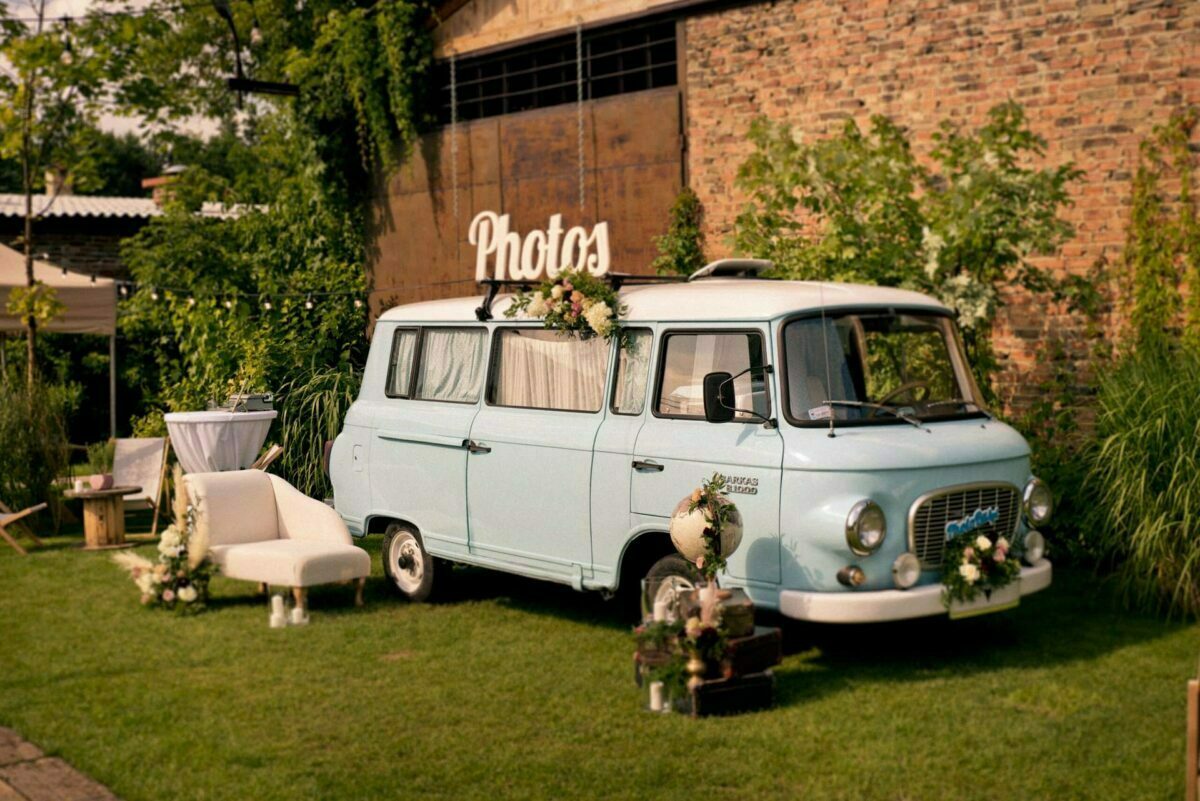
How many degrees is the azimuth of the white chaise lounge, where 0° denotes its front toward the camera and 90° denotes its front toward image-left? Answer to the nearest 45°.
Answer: approximately 315°

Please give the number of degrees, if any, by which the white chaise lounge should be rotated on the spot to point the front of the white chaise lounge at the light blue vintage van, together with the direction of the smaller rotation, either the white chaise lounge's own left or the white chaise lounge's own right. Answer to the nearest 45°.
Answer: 0° — it already faces it

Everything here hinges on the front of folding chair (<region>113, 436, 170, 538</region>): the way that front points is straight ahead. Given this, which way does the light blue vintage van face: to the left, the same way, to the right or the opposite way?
to the left

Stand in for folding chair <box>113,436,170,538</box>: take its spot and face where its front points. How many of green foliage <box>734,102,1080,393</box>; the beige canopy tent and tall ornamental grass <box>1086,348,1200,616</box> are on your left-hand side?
2

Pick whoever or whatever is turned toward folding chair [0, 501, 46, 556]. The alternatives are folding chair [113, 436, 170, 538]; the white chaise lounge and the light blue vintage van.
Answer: folding chair [113, 436, 170, 538]

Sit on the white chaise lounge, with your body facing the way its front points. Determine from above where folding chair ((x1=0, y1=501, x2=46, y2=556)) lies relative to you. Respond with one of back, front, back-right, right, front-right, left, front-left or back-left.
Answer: back

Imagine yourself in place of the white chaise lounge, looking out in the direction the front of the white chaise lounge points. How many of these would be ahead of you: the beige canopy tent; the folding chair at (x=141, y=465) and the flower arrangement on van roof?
1

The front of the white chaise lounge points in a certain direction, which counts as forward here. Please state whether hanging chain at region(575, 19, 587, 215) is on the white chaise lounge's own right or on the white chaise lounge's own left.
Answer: on the white chaise lounge's own left

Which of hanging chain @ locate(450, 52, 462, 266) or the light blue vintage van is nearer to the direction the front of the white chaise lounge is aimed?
the light blue vintage van
